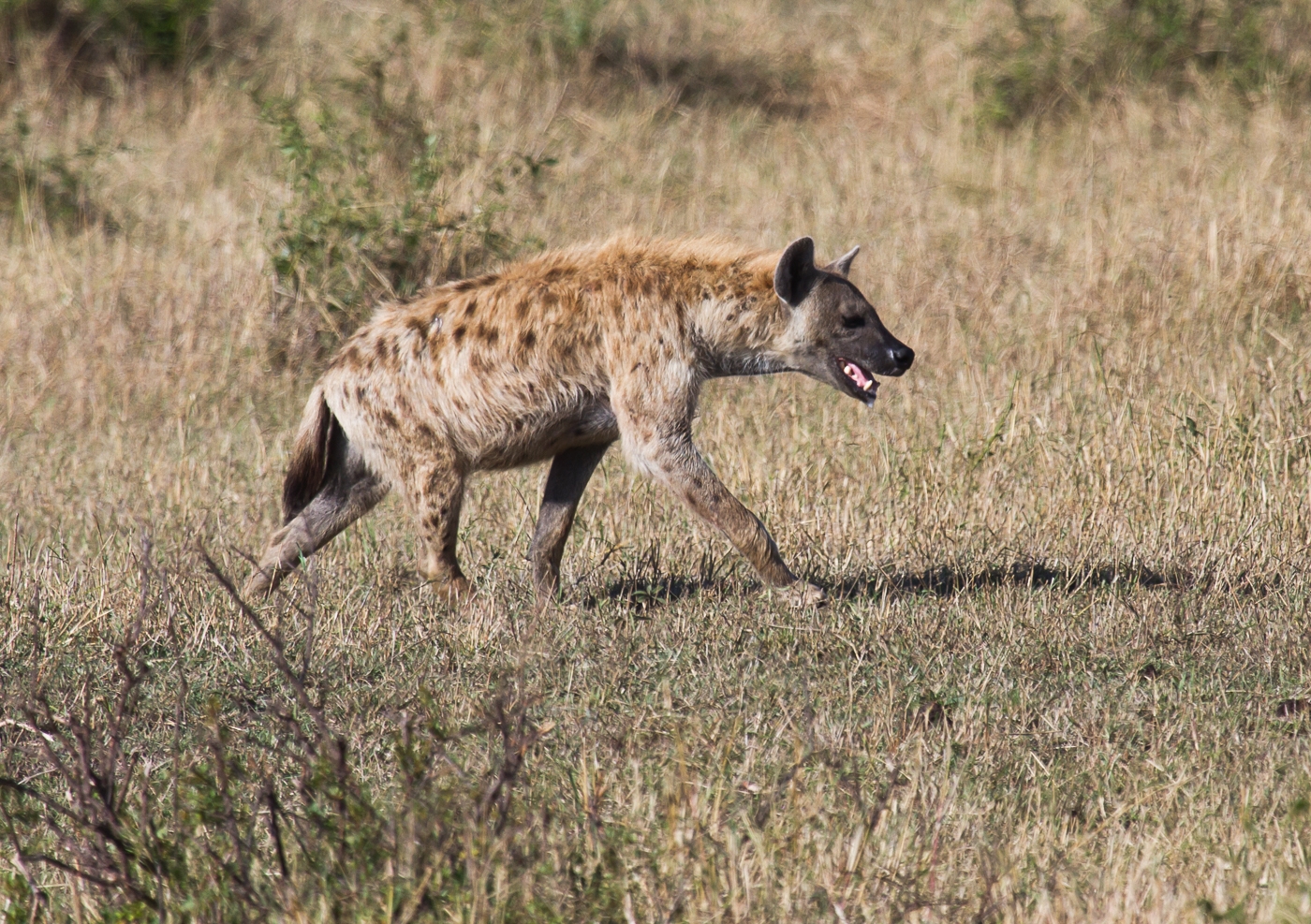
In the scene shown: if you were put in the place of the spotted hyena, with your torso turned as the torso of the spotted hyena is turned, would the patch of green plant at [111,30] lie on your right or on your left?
on your left

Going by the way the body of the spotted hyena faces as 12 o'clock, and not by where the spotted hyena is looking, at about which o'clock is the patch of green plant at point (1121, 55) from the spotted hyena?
The patch of green plant is roughly at 10 o'clock from the spotted hyena.

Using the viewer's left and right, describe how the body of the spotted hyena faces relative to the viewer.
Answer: facing to the right of the viewer

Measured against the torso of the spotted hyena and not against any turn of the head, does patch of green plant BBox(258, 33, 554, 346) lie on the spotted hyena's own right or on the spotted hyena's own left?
on the spotted hyena's own left

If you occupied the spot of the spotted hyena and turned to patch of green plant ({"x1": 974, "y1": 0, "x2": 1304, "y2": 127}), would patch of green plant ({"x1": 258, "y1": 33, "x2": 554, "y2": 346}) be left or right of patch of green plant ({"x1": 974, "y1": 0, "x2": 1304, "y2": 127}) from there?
left
